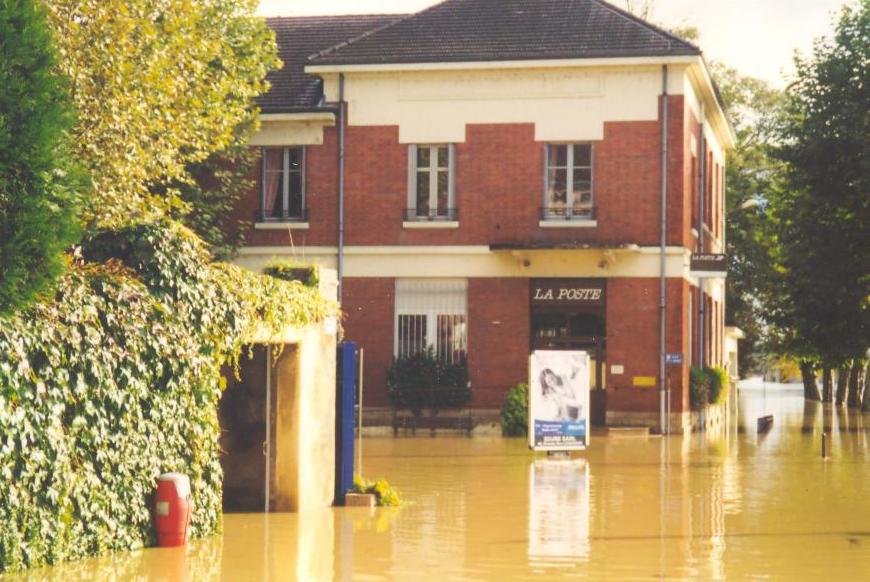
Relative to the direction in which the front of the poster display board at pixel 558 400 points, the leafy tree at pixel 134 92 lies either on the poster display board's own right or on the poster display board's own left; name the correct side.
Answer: on the poster display board's own right

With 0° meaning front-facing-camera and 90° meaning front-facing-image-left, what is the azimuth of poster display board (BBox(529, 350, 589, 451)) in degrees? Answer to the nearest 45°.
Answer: approximately 0°

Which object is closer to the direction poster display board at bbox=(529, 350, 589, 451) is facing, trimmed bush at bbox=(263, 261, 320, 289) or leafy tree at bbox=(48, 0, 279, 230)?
the trimmed bush

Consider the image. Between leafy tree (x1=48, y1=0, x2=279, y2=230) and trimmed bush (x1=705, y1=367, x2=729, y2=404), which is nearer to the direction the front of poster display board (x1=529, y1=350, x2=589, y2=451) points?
the leafy tree

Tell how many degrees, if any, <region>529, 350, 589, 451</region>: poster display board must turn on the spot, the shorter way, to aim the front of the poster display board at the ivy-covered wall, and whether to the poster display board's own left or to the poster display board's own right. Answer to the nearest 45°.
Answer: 0° — it already faces it

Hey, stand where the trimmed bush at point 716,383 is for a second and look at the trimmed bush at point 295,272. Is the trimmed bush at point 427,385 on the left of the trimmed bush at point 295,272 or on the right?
right

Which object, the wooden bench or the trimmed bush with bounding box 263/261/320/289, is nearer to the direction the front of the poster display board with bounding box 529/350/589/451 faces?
the trimmed bush

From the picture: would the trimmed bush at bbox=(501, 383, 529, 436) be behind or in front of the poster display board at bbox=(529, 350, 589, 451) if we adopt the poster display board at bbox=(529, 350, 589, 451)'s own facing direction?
behind
